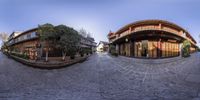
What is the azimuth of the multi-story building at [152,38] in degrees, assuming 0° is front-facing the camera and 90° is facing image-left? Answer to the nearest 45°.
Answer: approximately 0°

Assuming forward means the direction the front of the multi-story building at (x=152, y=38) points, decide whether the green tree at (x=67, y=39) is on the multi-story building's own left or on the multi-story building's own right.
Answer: on the multi-story building's own right

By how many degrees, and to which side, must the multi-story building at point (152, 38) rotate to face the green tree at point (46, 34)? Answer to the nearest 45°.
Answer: approximately 45° to its right
